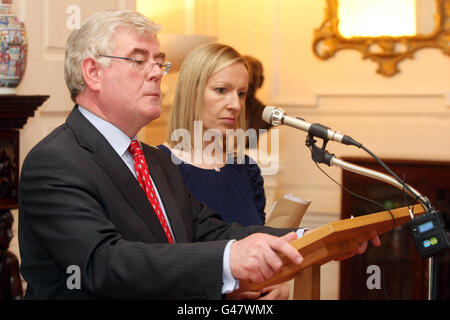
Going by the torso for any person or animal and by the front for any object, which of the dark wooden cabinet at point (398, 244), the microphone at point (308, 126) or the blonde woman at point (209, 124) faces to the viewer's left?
the microphone

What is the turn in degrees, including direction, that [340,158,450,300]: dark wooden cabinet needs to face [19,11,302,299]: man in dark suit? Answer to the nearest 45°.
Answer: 0° — it already faces them

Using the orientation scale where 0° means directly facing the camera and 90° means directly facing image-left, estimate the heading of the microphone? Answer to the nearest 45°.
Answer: approximately 90°

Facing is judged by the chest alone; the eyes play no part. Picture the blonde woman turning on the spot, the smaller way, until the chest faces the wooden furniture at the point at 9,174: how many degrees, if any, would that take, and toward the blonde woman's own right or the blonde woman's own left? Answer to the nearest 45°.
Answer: approximately 90° to the blonde woman's own right

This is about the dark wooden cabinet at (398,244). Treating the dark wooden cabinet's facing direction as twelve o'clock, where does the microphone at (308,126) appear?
The microphone is roughly at 12 o'clock from the dark wooden cabinet.

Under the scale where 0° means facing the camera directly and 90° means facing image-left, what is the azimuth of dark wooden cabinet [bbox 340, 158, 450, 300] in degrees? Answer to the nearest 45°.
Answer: approximately 0°

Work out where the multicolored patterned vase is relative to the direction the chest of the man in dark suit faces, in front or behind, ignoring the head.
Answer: behind

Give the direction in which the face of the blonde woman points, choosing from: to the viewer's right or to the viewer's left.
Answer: to the viewer's right

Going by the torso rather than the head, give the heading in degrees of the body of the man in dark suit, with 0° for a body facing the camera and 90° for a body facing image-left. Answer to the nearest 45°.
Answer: approximately 315°

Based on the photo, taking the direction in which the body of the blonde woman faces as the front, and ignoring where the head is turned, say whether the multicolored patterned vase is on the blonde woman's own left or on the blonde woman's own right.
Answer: on the blonde woman's own right

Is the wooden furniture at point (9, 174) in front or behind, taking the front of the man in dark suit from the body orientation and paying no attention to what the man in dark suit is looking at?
behind
